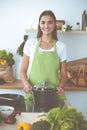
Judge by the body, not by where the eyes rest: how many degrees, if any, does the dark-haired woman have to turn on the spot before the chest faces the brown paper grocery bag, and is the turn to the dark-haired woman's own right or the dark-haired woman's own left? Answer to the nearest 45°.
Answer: approximately 135° to the dark-haired woman's own right

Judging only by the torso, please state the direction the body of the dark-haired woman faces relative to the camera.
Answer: toward the camera
